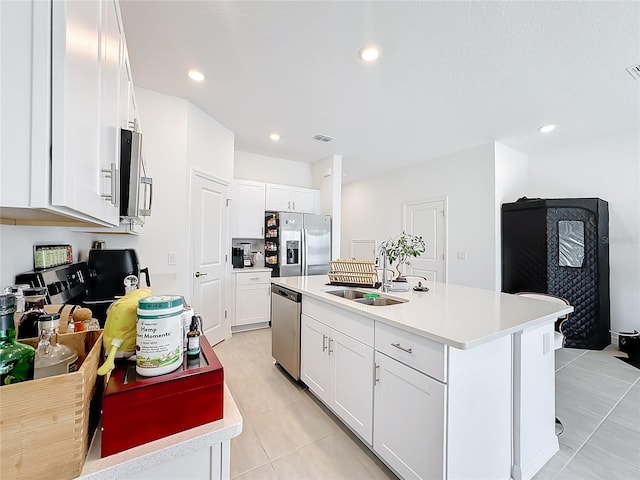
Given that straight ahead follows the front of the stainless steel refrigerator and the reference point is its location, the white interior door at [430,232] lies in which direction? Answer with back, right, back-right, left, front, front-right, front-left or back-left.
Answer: front-left

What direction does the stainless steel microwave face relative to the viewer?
to the viewer's right

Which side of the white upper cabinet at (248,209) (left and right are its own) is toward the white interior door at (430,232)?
left

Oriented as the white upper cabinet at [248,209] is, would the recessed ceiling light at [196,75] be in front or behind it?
in front

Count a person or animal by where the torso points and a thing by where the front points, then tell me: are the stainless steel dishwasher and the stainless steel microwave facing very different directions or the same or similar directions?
very different directions

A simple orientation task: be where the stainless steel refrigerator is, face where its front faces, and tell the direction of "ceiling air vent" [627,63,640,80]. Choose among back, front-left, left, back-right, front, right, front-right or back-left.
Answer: front

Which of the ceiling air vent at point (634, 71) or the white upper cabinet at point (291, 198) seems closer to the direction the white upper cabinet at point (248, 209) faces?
the ceiling air vent

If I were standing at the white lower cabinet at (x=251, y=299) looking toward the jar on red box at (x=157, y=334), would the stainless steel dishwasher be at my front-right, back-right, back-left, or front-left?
front-left

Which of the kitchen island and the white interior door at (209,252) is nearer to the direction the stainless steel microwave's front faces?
the kitchen island

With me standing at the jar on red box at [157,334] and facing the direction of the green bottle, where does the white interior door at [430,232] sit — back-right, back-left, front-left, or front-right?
back-right

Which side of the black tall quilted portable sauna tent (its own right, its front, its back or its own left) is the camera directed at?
front

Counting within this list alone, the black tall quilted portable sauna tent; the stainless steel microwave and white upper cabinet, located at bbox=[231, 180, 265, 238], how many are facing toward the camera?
2

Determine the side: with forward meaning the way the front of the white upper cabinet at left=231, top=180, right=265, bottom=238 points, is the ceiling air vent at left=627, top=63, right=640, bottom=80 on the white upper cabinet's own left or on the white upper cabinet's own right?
on the white upper cabinet's own left

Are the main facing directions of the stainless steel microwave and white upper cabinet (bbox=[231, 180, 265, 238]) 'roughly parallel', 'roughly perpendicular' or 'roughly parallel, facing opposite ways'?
roughly perpendicular

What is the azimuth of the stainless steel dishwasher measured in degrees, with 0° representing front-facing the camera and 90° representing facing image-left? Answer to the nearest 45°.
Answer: approximately 45°

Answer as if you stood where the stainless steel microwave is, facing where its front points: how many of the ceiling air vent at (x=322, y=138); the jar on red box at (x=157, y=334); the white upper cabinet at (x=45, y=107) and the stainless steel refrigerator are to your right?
2
